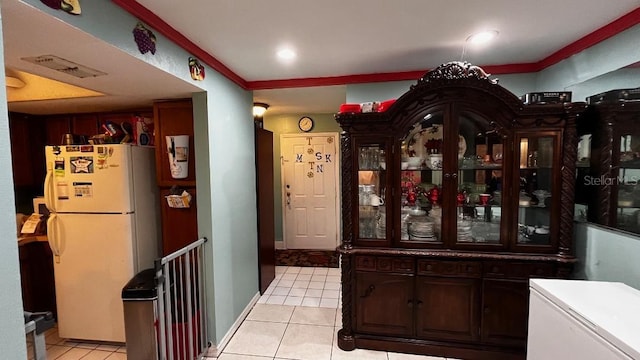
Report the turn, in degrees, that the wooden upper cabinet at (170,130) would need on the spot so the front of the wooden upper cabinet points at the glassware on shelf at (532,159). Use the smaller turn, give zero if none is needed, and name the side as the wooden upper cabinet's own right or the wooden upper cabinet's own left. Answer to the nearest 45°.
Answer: approximately 45° to the wooden upper cabinet's own left

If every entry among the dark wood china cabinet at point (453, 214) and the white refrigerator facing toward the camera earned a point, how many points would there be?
2

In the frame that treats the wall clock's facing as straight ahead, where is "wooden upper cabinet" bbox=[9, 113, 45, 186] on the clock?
The wooden upper cabinet is roughly at 2 o'clock from the wall clock.

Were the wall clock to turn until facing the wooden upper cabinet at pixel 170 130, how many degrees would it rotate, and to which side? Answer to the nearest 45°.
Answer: approximately 45° to its right

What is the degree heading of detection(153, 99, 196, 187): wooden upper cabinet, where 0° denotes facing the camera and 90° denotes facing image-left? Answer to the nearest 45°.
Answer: approximately 0°

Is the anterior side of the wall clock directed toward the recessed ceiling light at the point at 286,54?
yes

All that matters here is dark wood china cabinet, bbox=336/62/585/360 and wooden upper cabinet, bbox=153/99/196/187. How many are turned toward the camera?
2

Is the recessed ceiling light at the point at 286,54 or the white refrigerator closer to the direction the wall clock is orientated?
the recessed ceiling light
